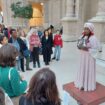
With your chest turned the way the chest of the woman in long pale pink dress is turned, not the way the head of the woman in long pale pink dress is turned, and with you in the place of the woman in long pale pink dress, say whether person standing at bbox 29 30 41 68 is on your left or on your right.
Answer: on your right

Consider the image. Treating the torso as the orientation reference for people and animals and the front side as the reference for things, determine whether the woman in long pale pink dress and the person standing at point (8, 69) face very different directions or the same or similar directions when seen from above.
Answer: very different directions

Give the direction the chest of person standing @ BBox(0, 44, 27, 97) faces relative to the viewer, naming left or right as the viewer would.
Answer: facing away from the viewer and to the right of the viewer

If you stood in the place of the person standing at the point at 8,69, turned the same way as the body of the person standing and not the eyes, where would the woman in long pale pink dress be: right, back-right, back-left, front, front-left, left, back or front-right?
front

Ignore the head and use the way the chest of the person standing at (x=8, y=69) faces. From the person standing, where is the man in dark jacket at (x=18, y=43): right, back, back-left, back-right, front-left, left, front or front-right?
front-left

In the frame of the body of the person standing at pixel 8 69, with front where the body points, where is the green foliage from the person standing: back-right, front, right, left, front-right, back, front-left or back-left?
front-left

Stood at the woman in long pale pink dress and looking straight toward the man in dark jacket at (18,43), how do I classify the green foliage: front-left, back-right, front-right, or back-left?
front-right

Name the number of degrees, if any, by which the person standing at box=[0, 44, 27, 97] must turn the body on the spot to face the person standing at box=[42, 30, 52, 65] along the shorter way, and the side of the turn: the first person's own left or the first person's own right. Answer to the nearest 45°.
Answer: approximately 45° to the first person's own left

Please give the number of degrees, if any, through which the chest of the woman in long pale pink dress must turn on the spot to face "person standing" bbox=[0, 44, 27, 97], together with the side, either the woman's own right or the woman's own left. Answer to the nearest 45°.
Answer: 0° — they already face them

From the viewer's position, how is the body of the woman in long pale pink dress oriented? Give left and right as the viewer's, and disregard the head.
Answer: facing the viewer and to the left of the viewer

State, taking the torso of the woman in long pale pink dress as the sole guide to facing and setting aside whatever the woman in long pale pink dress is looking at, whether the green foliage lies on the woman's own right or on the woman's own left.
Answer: on the woman's own right

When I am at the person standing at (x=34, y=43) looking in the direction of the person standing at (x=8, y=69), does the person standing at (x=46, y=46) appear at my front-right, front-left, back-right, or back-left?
back-left
